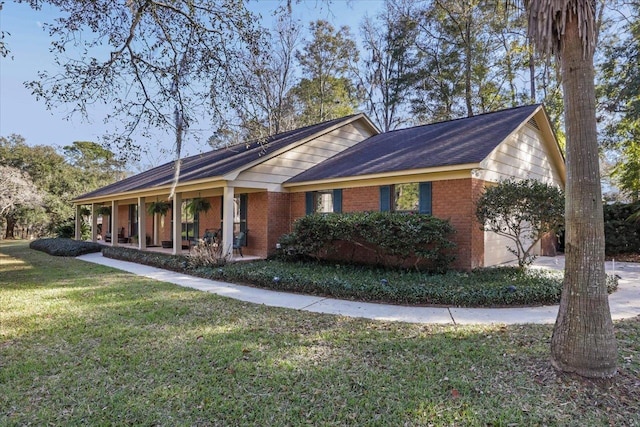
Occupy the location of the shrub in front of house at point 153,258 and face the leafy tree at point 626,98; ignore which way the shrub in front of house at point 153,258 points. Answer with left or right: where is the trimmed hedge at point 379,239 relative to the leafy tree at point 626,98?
right

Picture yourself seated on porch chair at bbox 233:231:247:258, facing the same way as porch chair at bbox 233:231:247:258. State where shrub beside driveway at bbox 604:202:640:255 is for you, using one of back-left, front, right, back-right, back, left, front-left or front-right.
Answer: back-left

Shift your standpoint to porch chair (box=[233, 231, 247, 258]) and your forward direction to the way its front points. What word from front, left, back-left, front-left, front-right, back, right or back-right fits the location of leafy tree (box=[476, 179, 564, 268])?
left

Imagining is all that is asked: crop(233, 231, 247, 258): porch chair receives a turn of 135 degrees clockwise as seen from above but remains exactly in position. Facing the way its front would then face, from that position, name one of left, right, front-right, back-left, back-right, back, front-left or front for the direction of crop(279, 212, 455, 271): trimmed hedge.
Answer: back-right

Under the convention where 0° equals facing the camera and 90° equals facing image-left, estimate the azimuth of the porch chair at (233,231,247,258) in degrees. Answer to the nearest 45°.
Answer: approximately 45°

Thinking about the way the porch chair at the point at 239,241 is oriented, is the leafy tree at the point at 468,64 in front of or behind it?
behind

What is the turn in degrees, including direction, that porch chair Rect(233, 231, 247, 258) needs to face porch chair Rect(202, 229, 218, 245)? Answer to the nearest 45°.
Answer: approximately 90° to its right

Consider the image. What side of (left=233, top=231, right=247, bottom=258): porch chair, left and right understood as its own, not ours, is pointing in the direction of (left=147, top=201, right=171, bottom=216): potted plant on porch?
right

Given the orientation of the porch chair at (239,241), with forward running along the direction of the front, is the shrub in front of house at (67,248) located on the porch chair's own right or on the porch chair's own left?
on the porch chair's own right

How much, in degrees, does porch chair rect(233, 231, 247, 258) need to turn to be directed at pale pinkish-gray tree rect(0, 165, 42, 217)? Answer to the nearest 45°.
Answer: approximately 90° to its right

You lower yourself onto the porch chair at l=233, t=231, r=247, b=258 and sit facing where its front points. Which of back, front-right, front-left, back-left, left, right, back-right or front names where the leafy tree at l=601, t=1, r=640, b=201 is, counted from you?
back-left

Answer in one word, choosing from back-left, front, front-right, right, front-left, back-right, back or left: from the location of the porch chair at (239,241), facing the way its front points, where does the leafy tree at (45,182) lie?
right
